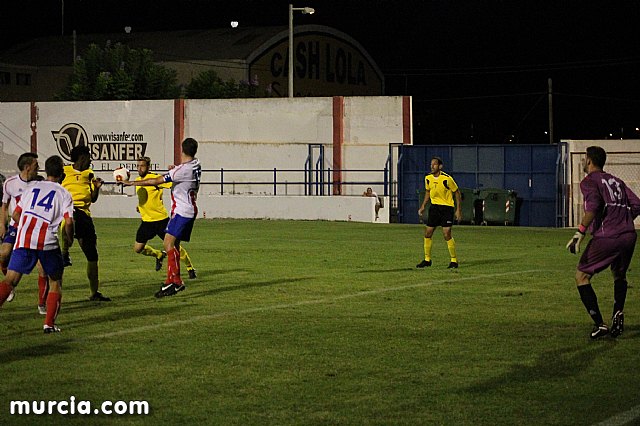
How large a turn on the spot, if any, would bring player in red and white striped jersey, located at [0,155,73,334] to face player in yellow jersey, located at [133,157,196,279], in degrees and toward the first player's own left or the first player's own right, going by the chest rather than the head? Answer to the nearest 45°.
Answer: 0° — they already face them

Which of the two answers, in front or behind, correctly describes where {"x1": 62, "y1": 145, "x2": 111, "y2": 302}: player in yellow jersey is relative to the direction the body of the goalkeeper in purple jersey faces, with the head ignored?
in front

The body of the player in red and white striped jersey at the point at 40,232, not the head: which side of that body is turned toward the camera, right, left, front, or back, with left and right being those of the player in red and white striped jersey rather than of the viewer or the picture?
back

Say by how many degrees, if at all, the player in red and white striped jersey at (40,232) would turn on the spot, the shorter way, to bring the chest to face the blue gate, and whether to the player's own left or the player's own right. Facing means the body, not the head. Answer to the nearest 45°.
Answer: approximately 45° to the player's own right

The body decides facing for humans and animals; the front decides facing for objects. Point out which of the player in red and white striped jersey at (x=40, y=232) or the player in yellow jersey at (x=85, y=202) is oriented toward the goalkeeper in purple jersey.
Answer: the player in yellow jersey

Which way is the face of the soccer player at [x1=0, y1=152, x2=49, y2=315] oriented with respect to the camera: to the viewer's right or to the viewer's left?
to the viewer's right

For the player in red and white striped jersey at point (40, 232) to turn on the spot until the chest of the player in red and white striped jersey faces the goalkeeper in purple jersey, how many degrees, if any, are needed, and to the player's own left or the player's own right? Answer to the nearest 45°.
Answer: approximately 90° to the player's own right

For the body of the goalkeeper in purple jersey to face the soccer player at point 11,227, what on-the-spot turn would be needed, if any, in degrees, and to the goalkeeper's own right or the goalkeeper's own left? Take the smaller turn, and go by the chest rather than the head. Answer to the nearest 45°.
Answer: approximately 45° to the goalkeeper's own left

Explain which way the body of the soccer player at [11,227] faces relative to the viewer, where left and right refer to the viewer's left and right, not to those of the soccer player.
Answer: facing the viewer and to the right of the viewer

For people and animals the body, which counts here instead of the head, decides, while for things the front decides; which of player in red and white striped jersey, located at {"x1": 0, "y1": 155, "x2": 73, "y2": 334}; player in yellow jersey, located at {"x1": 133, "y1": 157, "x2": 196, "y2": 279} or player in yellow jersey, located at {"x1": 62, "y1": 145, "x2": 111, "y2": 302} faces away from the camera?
the player in red and white striped jersey

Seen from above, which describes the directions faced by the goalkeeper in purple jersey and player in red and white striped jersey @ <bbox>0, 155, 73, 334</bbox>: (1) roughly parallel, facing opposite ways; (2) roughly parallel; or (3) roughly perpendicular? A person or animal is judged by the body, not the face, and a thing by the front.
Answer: roughly parallel

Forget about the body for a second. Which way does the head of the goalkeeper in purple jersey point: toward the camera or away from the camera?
away from the camera

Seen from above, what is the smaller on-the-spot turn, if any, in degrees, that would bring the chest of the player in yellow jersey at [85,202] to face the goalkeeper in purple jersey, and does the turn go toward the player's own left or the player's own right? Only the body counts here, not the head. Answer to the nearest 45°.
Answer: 0° — they already face them

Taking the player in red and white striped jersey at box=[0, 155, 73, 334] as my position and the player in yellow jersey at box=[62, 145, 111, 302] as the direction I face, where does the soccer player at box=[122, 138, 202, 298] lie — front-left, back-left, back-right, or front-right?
front-right

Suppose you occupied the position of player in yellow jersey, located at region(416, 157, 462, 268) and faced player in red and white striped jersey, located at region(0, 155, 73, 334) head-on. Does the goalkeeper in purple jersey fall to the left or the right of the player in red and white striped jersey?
left

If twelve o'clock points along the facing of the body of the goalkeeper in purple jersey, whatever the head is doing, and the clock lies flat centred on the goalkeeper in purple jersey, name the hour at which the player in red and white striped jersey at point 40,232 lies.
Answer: The player in red and white striped jersey is roughly at 10 o'clock from the goalkeeper in purple jersey.

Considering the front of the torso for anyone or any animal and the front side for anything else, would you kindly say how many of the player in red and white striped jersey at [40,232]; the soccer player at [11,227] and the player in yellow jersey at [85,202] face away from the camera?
1

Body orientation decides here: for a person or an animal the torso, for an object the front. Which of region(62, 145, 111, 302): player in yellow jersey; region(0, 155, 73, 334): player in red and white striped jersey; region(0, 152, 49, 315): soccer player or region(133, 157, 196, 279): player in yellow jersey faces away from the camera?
the player in red and white striped jersey
